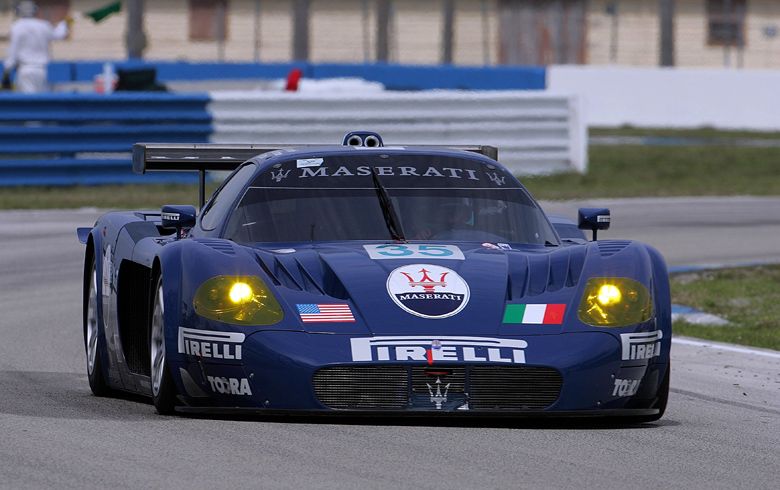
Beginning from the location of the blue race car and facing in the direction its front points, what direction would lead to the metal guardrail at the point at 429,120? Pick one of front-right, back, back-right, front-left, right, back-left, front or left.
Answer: back

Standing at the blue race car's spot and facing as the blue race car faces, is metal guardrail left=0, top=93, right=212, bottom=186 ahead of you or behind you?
behind

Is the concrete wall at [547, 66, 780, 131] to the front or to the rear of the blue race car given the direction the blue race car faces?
to the rear

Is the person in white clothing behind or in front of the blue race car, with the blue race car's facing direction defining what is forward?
behind

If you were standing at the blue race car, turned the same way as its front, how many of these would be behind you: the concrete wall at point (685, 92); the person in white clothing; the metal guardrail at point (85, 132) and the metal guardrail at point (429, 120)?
4
